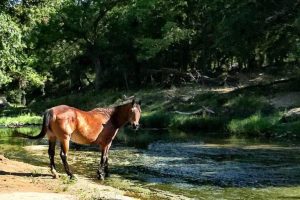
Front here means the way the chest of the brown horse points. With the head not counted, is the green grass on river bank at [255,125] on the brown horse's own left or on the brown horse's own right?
on the brown horse's own left

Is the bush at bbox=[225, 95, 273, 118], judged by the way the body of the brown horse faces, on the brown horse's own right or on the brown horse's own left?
on the brown horse's own left

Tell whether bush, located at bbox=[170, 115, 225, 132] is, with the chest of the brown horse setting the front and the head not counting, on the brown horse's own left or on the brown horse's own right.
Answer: on the brown horse's own left

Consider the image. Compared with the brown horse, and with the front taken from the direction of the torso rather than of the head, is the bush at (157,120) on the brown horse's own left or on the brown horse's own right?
on the brown horse's own left

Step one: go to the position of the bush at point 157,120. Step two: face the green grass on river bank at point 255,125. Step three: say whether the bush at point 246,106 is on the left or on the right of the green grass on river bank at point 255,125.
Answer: left

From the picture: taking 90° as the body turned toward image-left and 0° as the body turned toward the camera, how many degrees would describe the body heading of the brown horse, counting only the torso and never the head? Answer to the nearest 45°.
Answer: approximately 270°

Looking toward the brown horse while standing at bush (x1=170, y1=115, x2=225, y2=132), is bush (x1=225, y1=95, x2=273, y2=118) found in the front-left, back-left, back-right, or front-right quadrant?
back-left

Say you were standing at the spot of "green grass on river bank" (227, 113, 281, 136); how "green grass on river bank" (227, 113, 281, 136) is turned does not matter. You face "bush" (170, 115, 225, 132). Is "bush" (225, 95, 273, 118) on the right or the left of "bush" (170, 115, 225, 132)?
right
